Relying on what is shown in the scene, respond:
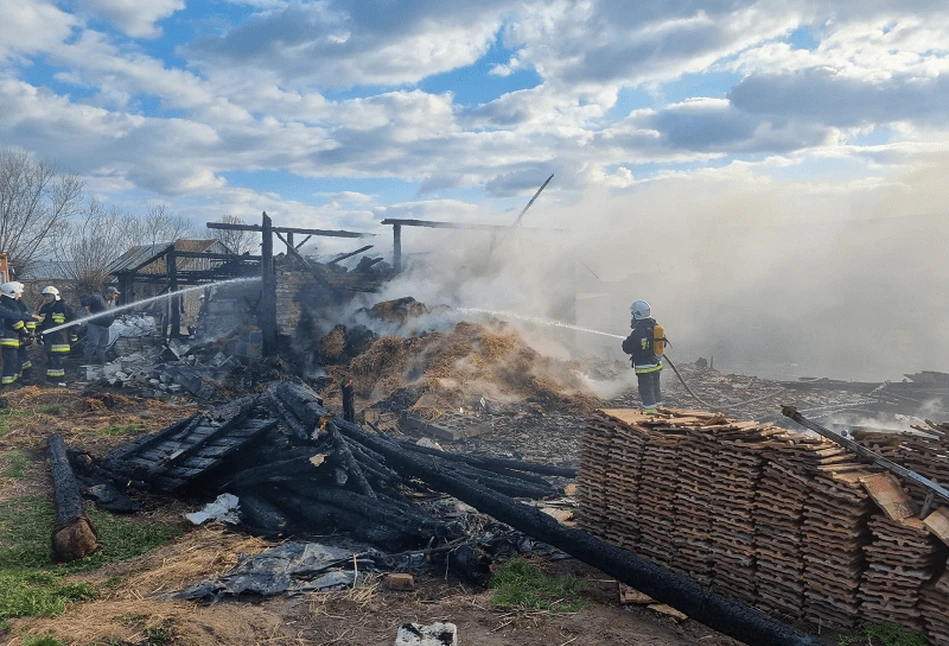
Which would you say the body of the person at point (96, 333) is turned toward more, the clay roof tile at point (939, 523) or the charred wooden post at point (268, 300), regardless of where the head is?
the charred wooden post

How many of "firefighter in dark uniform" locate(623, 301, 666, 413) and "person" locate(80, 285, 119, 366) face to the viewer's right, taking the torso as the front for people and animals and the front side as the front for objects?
1

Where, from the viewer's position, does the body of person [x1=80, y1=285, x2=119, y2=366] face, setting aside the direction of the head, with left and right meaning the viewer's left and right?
facing to the right of the viewer

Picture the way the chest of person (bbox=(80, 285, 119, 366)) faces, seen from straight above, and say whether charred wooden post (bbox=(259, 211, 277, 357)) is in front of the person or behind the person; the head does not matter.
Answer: in front

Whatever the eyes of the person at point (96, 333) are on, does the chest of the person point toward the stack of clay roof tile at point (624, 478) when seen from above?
no

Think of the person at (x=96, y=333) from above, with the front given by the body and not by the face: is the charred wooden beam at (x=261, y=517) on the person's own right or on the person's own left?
on the person's own right

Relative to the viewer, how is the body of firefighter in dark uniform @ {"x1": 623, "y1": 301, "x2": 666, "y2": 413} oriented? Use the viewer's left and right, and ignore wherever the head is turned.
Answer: facing away from the viewer and to the left of the viewer

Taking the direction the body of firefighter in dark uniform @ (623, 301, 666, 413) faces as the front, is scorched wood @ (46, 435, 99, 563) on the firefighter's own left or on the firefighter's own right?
on the firefighter's own left

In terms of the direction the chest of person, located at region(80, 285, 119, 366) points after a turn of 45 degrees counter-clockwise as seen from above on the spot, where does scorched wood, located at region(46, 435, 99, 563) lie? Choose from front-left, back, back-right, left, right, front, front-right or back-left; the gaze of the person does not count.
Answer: back-right

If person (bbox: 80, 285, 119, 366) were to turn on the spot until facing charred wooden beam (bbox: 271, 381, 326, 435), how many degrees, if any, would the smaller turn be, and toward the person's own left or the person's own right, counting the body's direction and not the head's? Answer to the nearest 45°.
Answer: approximately 90° to the person's own right
